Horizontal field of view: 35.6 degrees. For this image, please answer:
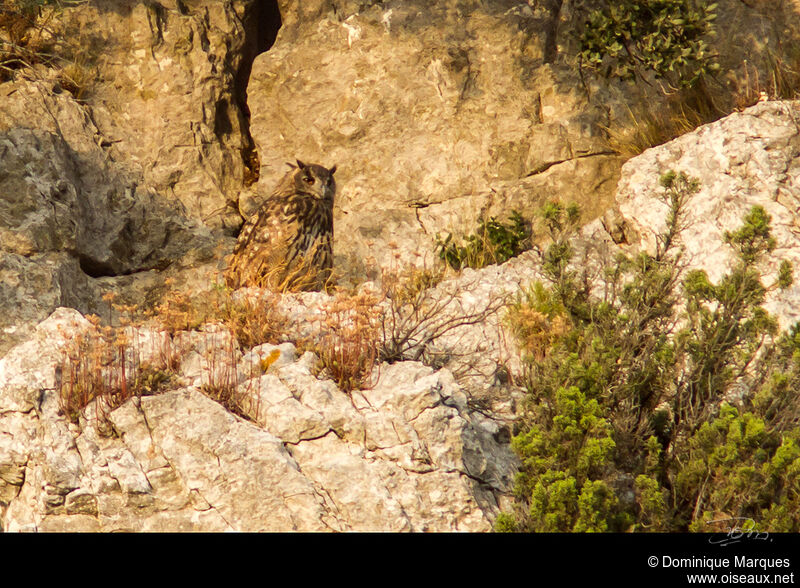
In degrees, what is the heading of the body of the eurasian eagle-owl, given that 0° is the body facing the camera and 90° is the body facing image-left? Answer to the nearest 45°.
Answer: approximately 315°

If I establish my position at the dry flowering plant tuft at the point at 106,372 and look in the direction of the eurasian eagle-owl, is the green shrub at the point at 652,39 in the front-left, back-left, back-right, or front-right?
front-right

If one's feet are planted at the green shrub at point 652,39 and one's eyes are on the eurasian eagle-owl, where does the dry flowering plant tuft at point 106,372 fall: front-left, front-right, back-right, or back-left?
front-left

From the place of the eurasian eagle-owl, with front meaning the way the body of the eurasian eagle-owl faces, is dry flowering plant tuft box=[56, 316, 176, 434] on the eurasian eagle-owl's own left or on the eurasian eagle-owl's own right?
on the eurasian eagle-owl's own right
